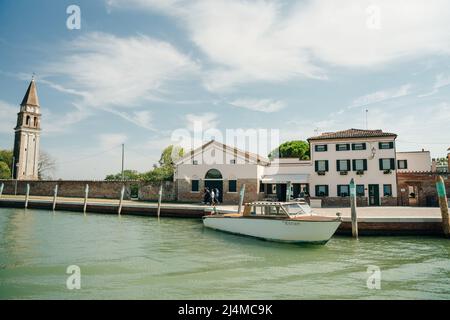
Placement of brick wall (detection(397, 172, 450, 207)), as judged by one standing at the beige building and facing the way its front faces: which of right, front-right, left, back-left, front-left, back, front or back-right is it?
left

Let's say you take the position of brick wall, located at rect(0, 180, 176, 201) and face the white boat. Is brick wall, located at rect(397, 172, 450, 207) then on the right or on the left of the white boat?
left

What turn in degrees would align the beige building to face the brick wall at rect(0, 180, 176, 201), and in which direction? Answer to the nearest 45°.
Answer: approximately 90° to its right

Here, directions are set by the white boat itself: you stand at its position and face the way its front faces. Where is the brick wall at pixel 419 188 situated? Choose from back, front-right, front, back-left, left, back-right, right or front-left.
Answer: left

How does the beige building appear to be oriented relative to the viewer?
toward the camera

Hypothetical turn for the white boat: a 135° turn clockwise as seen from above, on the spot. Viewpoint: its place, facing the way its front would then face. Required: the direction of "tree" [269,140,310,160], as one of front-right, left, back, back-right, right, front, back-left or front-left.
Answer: right

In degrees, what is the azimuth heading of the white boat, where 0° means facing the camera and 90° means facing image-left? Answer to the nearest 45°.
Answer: approximately 315°
